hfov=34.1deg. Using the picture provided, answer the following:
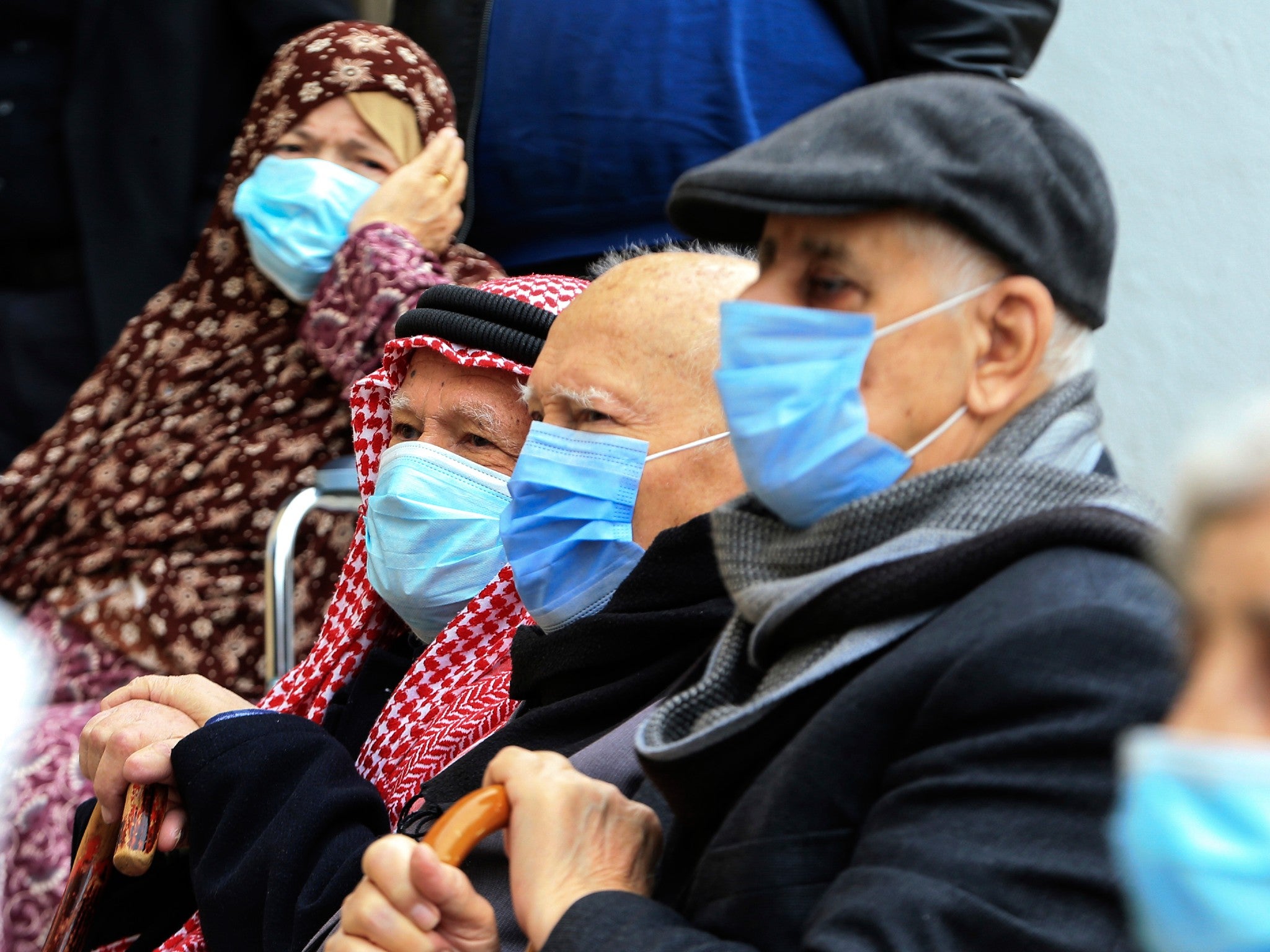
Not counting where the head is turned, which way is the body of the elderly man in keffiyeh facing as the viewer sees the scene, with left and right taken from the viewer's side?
facing the viewer and to the left of the viewer

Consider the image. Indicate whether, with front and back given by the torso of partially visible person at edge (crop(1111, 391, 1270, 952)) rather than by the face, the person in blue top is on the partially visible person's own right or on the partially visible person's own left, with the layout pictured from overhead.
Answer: on the partially visible person's own right

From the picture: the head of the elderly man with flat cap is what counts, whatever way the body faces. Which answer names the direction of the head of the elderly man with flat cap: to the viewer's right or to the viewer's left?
to the viewer's left

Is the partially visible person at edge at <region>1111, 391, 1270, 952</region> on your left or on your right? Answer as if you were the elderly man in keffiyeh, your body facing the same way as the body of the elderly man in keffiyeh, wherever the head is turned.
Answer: on your left

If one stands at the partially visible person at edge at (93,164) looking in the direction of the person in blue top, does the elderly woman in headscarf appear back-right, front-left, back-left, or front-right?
front-right

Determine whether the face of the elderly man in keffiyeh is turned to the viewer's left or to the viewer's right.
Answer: to the viewer's left

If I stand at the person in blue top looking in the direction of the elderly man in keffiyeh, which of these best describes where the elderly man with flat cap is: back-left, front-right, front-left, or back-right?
front-left

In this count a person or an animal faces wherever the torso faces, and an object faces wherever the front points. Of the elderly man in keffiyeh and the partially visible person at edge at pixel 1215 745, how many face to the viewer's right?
0
